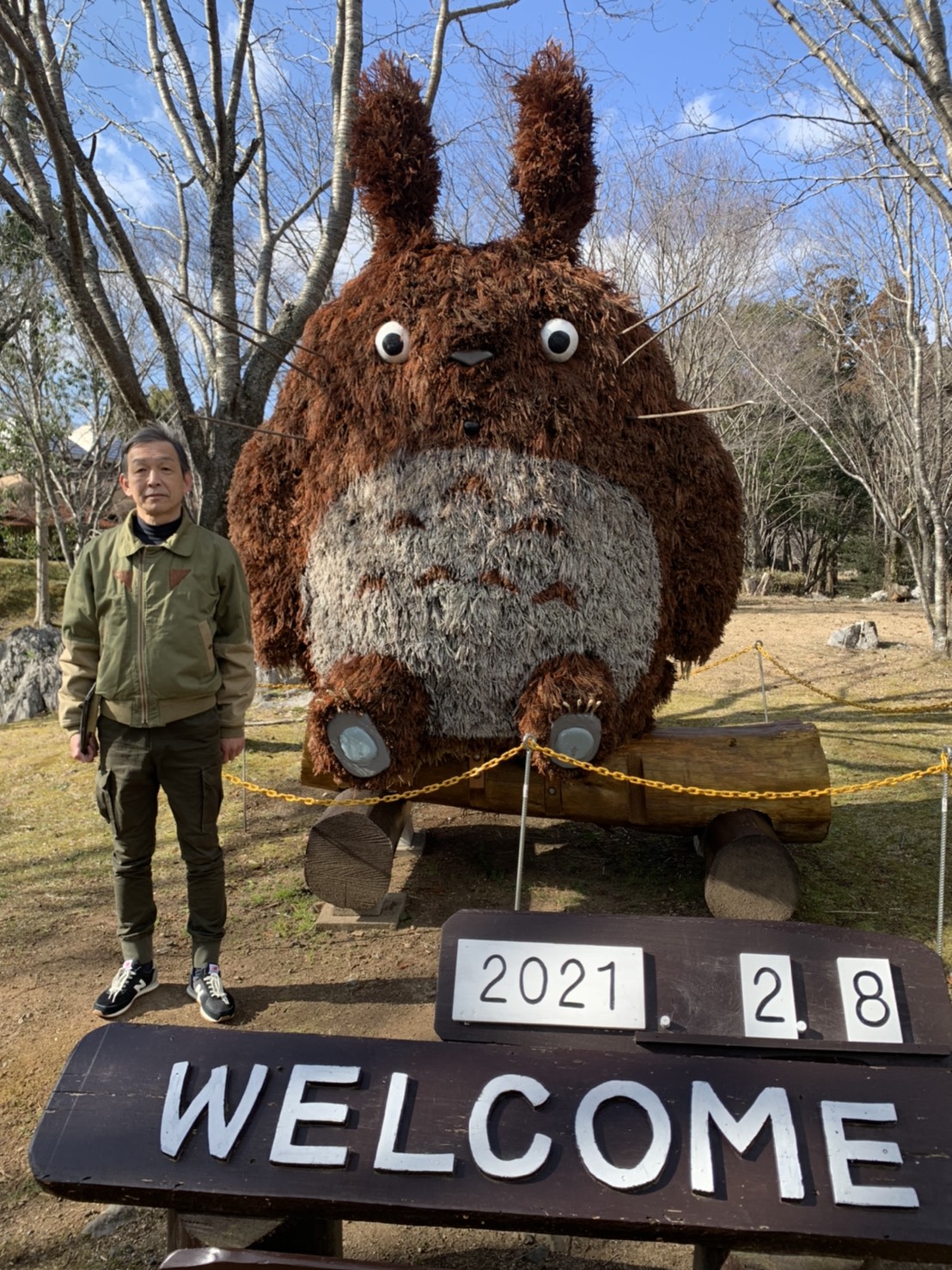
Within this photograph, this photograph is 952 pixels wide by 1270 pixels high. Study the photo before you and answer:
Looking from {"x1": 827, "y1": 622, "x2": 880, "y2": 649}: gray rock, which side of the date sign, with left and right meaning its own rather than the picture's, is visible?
back

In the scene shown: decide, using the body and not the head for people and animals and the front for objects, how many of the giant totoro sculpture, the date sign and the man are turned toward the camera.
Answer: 3

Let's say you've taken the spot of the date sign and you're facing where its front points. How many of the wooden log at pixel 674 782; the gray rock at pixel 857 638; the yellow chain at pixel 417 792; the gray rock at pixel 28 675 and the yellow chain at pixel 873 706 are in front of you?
0

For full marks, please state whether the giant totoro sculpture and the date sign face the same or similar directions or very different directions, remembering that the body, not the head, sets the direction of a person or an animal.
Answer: same or similar directions

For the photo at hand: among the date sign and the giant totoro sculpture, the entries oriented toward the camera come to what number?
2

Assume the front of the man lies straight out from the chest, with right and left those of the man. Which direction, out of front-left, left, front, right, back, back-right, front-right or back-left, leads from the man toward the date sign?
front-left

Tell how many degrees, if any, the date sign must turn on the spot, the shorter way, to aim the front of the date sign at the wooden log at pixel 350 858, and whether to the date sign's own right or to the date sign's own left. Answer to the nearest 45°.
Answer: approximately 135° to the date sign's own right

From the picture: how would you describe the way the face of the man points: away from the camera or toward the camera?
toward the camera

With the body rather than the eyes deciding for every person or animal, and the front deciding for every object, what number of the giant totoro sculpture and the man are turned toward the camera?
2

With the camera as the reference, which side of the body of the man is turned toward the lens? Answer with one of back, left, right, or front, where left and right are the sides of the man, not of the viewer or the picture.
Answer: front

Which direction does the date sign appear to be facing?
toward the camera

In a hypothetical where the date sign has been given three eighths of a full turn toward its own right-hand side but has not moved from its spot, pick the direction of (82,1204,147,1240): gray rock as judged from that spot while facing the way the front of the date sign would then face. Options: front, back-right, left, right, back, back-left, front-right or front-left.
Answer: front-left

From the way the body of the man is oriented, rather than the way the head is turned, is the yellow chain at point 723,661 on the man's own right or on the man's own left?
on the man's own left

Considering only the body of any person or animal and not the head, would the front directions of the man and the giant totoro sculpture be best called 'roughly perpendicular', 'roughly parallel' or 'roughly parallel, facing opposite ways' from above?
roughly parallel

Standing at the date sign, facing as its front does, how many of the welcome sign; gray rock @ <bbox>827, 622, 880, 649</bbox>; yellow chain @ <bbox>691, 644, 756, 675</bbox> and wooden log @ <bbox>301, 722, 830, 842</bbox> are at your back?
3

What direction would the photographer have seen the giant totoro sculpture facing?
facing the viewer

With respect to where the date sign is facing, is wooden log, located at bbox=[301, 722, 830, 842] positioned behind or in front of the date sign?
behind

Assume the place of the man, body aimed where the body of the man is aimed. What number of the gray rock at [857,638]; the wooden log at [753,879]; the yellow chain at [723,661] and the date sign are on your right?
0
